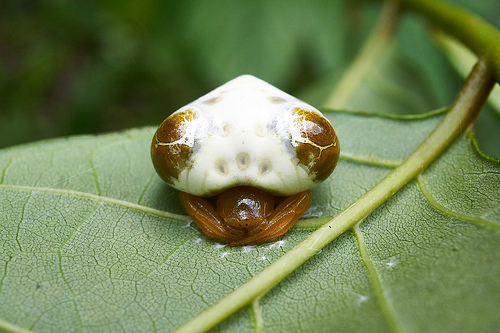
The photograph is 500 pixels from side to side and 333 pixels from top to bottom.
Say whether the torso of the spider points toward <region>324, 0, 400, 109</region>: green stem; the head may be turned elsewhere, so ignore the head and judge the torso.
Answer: no

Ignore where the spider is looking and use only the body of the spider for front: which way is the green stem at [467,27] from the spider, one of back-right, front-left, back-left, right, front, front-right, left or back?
back-left

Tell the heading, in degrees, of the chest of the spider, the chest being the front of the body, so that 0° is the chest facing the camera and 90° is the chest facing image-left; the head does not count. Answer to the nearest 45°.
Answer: approximately 0°
